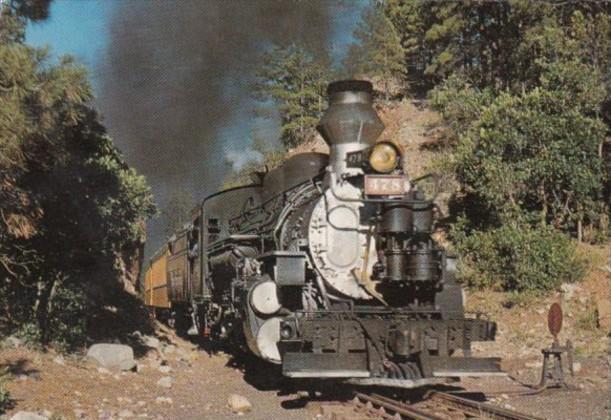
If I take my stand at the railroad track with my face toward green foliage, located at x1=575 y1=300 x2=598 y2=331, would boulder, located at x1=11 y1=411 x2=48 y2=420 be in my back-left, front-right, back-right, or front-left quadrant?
back-left

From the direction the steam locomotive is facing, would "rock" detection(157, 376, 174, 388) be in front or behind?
in front

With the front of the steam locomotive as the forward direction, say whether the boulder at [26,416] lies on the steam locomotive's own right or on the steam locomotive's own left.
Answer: on the steam locomotive's own right

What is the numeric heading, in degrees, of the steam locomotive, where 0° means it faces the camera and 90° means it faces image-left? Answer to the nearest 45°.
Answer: approximately 315°

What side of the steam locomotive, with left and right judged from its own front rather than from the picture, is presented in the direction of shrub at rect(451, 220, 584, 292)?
left

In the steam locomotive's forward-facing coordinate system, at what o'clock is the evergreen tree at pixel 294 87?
The evergreen tree is roughly at 7 o'clock from the steam locomotive.

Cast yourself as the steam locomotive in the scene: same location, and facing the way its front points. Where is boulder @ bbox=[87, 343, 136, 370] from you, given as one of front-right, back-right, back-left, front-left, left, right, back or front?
right

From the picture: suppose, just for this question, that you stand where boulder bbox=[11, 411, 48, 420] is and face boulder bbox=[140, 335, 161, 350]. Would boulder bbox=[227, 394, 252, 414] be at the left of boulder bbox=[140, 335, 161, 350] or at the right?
right
